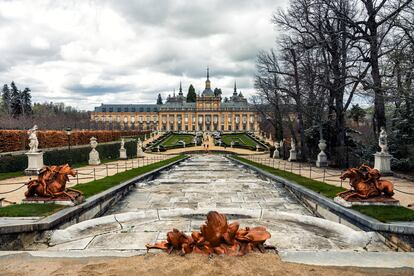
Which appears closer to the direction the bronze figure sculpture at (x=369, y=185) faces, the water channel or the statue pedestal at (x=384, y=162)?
the water channel

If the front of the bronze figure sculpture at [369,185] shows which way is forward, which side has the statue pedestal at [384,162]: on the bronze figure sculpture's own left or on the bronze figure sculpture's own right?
on the bronze figure sculpture's own right

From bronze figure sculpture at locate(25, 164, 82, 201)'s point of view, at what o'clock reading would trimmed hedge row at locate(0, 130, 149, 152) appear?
The trimmed hedge row is roughly at 9 o'clock from the bronze figure sculpture.

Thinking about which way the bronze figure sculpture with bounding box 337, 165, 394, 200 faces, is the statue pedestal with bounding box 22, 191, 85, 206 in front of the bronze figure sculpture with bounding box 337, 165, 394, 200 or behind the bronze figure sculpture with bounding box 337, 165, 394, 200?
in front

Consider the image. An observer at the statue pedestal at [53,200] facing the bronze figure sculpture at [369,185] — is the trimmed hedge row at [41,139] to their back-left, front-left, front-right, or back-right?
back-left

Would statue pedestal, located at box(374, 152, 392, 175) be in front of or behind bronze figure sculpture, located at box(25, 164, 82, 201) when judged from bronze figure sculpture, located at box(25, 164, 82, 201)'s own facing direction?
in front

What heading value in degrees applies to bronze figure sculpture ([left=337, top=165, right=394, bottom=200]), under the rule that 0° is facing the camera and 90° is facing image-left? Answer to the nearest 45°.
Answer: approximately 90°

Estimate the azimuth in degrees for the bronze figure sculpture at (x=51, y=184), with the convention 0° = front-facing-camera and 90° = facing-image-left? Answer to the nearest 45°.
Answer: approximately 270°

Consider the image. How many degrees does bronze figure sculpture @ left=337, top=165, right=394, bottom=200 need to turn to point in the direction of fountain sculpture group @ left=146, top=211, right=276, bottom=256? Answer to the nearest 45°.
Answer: approximately 90° to its left

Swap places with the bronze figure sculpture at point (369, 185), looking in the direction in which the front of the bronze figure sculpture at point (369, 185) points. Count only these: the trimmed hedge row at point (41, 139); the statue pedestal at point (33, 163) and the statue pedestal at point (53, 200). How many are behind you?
0

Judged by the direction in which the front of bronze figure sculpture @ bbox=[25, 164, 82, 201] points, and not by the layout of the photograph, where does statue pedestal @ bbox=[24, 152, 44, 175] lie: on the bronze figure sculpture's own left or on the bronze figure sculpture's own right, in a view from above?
on the bronze figure sculpture's own left

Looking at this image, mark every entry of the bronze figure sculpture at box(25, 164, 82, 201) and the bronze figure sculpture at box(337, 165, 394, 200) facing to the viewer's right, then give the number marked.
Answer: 1
